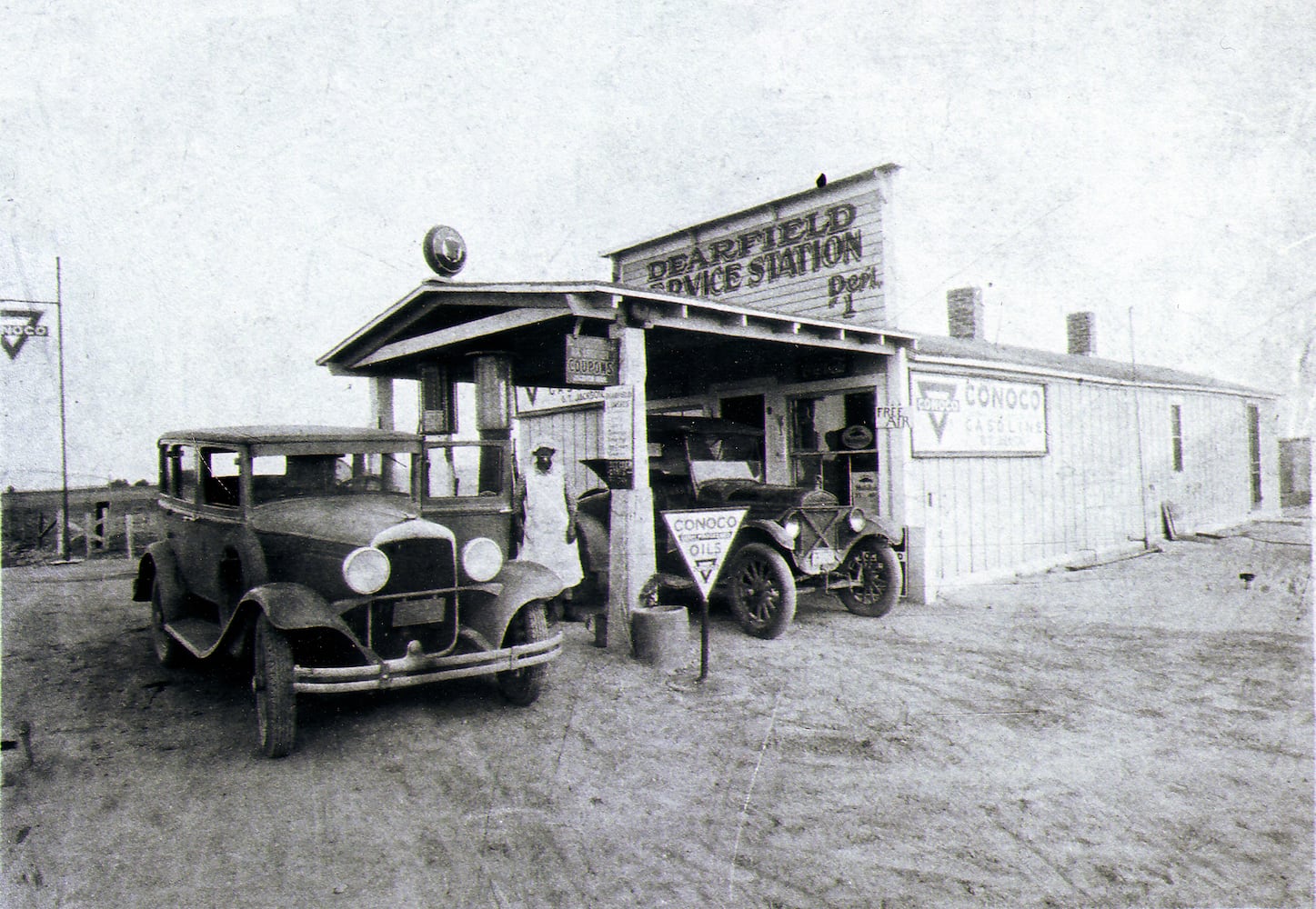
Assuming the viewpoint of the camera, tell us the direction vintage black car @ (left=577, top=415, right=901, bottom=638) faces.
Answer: facing the viewer and to the right of the viewer

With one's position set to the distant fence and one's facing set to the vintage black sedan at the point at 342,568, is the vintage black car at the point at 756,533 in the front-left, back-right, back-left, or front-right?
front-left

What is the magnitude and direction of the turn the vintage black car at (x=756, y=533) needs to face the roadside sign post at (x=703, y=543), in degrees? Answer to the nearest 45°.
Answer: approximately 45° to its right

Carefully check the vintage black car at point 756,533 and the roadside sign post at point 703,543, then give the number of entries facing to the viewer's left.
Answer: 0

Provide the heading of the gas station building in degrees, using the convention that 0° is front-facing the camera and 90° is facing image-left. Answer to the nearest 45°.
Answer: approximately 45°

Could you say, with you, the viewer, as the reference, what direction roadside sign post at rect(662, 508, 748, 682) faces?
facing the viewer

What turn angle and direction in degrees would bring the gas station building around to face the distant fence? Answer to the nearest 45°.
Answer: approximately 45° to its right

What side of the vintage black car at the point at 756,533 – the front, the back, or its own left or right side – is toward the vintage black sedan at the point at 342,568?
right

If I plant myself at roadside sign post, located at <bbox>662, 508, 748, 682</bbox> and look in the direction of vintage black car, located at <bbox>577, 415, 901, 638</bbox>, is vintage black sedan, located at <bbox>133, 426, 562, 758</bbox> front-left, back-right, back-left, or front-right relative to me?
back-left

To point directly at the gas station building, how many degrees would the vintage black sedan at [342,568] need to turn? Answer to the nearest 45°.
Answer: approximately 90° to its left

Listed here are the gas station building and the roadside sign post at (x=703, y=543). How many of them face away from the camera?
0

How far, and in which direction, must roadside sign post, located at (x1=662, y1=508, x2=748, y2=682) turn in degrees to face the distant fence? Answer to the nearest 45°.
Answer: approximately 135° to its right

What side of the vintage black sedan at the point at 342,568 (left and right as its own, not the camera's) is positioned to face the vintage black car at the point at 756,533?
left

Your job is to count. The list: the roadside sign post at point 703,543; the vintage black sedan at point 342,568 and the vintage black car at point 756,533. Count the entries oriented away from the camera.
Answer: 0
